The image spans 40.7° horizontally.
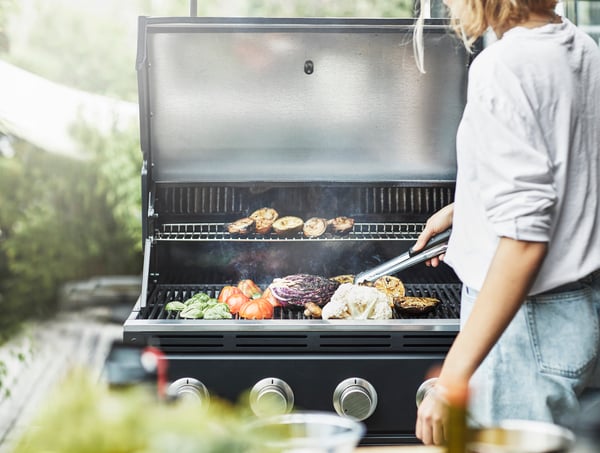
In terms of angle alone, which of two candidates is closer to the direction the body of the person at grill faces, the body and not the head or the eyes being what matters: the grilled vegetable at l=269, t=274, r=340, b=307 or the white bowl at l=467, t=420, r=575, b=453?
the grilled vegetable

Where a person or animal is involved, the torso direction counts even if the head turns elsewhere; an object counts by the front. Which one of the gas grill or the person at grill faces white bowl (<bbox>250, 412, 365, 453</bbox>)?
the gas grill

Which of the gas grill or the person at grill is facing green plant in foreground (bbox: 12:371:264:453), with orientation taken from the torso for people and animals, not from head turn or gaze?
the gas grill

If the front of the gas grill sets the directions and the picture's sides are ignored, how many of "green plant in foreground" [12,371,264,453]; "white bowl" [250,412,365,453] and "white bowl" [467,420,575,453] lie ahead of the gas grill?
3

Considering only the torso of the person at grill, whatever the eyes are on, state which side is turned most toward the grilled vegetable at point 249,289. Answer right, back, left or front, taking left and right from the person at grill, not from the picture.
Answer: front

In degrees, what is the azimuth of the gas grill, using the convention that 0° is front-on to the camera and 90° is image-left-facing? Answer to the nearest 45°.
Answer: approximately 0°

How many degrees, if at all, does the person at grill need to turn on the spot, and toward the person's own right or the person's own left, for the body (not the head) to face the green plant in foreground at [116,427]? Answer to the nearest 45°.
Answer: approximately 90° to the person's own left

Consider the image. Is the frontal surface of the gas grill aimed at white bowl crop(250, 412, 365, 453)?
yes

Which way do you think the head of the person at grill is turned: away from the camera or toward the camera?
away from the camera

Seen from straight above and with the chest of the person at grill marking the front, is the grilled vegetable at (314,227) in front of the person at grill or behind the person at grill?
in front

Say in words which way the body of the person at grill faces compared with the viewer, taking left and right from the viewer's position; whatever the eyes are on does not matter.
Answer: facing away from the viewer and to the left of the viewer

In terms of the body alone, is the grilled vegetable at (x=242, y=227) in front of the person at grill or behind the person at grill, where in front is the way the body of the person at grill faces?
in front

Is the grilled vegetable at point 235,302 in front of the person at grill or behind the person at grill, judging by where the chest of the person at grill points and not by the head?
in front

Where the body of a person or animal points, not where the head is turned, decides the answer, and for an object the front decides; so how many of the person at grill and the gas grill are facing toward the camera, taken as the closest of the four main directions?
1

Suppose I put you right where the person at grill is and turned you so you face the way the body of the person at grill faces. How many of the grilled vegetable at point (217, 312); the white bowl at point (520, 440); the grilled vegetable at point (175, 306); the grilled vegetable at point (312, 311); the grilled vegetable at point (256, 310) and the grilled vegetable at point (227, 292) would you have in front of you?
5

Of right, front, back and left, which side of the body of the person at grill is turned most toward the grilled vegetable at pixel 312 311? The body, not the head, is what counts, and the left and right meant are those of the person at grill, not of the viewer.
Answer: front
